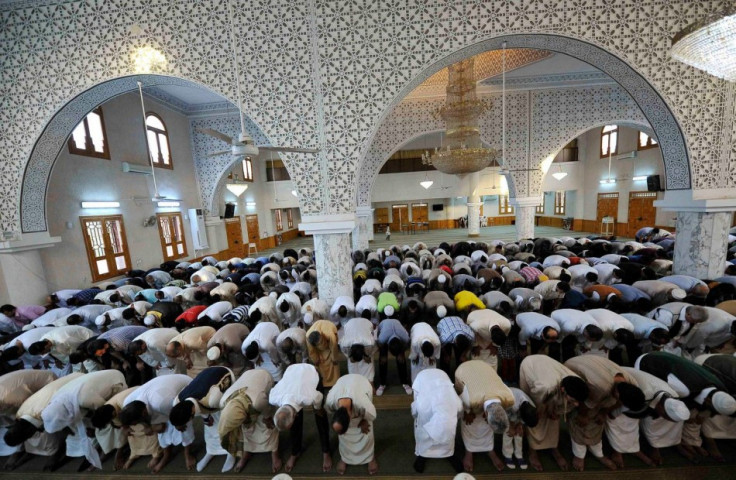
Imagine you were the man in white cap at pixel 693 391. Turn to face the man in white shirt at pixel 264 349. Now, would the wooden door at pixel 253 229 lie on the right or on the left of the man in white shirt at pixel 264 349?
right

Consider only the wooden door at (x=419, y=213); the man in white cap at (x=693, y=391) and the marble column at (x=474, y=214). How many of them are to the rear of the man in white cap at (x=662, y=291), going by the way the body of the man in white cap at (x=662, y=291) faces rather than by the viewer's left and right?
2

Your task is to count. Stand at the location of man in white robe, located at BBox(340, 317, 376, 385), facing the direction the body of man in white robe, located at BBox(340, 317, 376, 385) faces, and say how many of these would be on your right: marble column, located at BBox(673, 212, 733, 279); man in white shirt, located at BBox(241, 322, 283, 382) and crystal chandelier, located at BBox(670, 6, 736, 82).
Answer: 1

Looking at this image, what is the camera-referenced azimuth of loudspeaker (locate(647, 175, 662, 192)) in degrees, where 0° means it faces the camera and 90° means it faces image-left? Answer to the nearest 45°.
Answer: approximately 45°

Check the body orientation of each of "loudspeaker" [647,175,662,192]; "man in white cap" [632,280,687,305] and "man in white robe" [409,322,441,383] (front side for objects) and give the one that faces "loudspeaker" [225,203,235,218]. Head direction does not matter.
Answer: "loudspeaker" [647,175,662,192]
